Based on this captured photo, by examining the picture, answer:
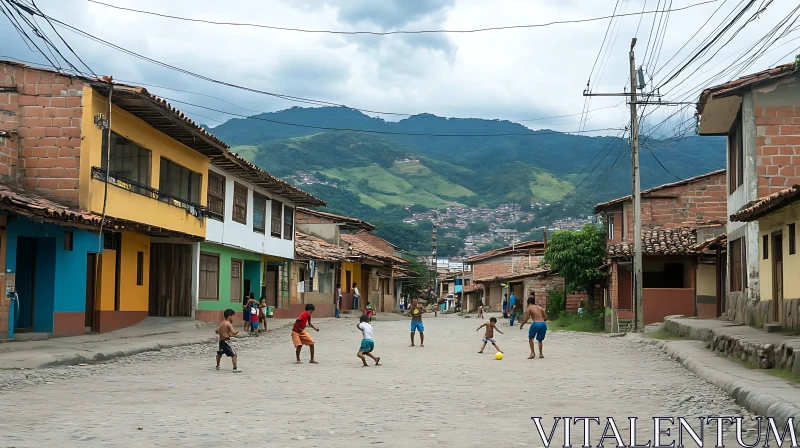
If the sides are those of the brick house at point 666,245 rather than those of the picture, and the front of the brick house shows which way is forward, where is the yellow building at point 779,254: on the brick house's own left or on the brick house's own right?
on the brick house's own left

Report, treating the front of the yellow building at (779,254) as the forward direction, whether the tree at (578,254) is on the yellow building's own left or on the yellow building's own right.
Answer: on the yellow building's own right

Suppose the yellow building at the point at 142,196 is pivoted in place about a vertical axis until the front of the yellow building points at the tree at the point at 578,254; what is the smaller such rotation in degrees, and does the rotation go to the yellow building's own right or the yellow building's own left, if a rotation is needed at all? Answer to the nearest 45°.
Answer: approximately 90° to the yellow building's own left

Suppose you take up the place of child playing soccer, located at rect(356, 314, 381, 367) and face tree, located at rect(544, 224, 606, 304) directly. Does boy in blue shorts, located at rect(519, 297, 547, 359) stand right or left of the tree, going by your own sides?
right

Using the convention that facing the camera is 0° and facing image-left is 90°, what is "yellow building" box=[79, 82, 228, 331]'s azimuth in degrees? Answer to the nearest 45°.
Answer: approximately 315°

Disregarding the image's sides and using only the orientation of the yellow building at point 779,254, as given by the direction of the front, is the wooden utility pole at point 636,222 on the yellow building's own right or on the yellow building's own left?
on the yellow building's own right

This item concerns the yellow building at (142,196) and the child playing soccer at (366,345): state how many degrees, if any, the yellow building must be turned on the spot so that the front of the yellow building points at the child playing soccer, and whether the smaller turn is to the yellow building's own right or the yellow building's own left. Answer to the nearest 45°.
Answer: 0° — it already faces them

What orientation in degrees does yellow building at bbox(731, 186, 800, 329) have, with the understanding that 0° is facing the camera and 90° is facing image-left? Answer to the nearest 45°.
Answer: approximately 45°

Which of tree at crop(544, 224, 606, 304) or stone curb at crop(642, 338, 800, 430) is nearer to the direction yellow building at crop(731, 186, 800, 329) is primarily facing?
the stone curb
